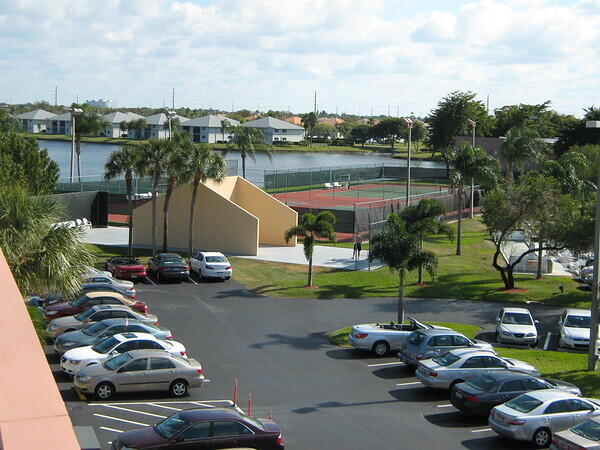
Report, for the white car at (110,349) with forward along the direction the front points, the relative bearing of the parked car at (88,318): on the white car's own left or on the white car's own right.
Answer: on the white car's own right

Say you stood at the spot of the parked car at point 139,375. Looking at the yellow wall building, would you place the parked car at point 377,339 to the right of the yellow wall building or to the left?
right

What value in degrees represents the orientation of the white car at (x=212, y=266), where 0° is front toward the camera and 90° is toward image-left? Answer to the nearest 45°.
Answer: approximately 135°

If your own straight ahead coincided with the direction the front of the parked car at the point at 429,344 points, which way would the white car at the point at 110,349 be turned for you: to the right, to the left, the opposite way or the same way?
the opposite way

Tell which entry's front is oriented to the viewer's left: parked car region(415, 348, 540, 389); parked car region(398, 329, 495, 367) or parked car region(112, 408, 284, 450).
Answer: parked car region(112, 408, 284, 450)

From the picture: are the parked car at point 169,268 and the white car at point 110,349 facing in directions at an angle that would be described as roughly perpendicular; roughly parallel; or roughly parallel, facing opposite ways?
roughly perpendicular

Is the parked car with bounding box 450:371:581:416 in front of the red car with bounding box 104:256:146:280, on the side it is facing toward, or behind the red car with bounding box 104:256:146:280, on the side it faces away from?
behind

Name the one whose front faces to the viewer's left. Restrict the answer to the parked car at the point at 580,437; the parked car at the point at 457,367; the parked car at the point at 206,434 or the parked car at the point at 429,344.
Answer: the parked car at the point at 206,434

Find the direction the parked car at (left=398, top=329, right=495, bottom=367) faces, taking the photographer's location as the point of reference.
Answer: facing away from the viewer and to the right of the viewer
